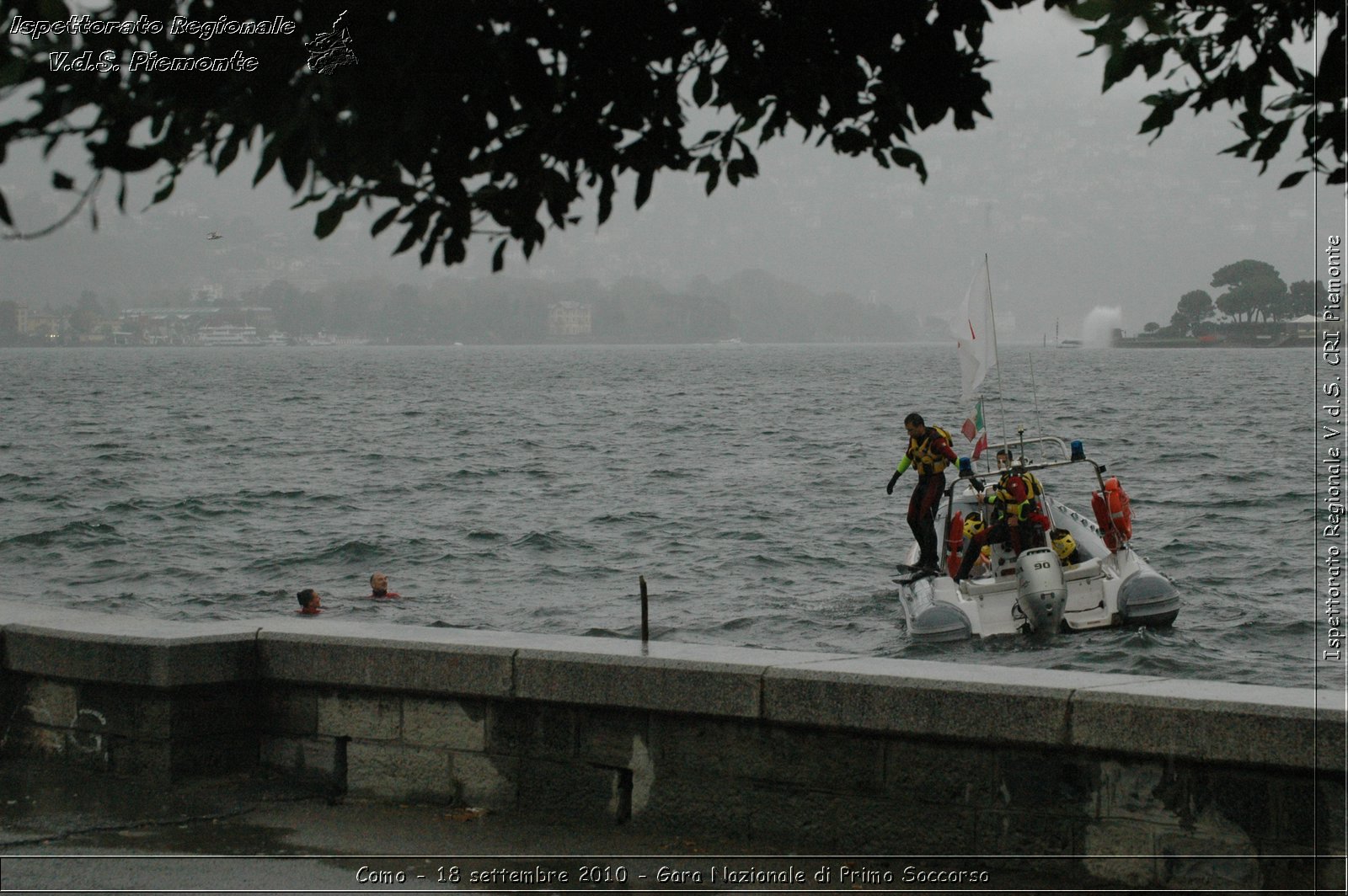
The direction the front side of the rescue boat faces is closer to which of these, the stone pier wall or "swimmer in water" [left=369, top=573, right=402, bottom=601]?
the swimmer in water

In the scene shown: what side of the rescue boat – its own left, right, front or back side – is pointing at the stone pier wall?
back

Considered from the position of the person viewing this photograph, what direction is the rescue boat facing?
facing away from the viewer
